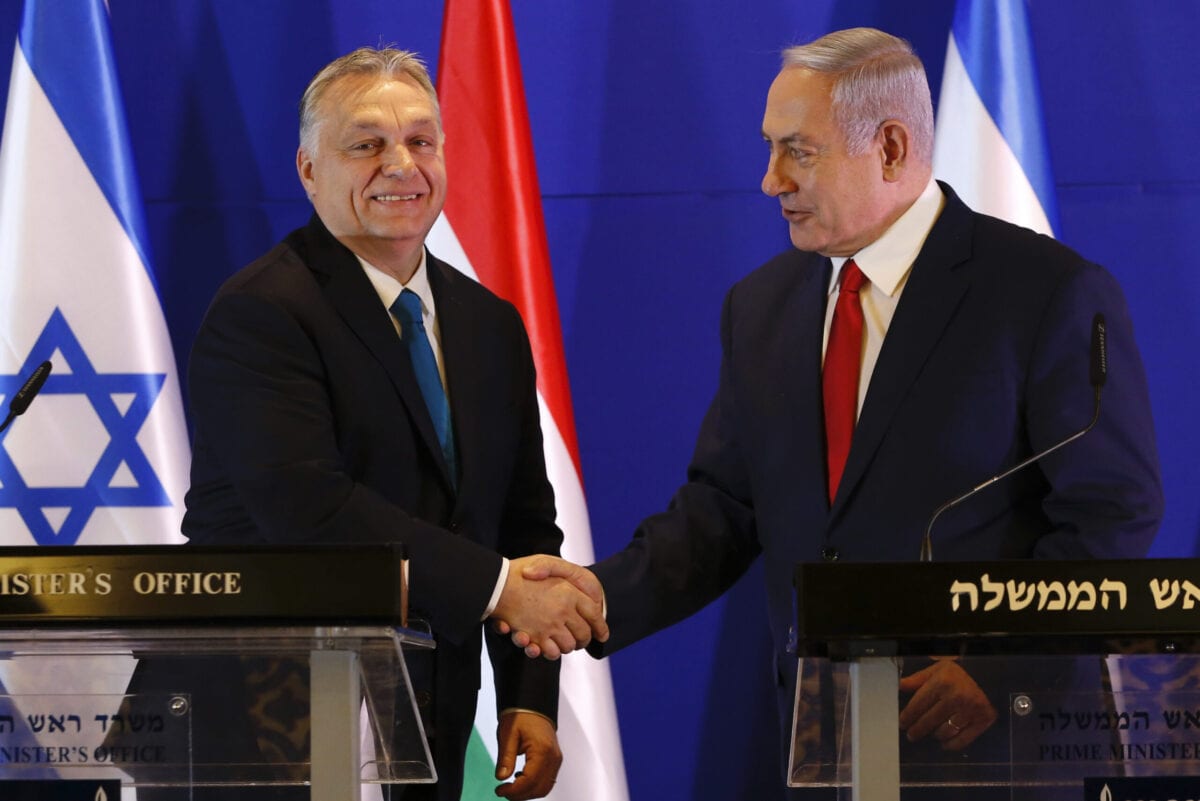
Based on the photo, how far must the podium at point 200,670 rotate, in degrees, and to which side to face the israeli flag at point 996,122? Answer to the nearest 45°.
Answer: approximately 135° to its left

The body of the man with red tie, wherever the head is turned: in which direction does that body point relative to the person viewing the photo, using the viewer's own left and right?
facing the viewer and to the left of the viewer

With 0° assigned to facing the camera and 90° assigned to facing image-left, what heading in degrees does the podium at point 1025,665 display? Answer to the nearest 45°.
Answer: approximately 0°

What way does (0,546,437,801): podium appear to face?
toward the camera

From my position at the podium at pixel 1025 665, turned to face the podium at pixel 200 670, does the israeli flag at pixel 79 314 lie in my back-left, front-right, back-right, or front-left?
front-right

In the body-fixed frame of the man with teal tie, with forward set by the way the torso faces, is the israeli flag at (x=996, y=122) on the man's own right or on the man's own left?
on the man's own left

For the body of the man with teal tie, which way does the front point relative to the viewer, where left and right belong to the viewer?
facing the viewer and to the right of the viewer

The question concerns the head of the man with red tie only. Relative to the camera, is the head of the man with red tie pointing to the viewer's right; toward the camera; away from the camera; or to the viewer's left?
to the viewer's left
